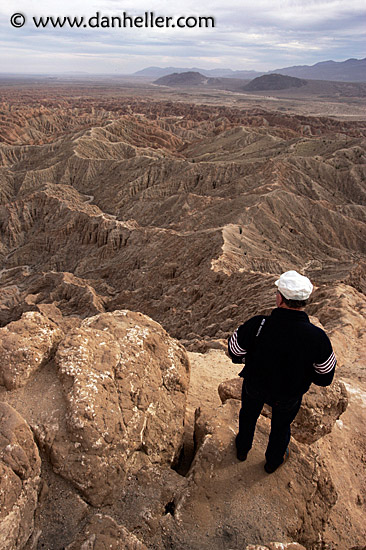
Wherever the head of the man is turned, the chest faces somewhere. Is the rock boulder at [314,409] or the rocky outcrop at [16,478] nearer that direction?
the rock boulder

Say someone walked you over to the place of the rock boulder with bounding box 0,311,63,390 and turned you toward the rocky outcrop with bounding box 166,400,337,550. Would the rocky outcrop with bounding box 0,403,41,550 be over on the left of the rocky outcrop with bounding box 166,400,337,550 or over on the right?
right

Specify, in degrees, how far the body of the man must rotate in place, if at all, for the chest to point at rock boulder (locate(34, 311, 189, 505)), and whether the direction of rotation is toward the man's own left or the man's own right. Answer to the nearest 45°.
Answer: approximately 90° to the man's own left

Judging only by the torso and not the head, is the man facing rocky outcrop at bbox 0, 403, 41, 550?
no

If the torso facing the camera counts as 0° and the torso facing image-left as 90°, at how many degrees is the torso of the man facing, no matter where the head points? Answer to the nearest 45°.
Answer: approximately 180°

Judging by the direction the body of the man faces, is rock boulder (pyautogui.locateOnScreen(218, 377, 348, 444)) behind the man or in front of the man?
in front

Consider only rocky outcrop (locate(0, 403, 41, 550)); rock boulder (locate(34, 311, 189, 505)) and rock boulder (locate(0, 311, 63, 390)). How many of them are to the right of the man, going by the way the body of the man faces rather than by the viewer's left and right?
0
